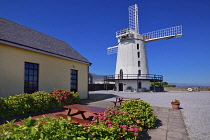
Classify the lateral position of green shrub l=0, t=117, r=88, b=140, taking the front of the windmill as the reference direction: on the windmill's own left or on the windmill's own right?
on the windmill's own right

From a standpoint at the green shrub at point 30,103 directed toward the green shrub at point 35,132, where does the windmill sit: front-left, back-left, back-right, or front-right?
back-left

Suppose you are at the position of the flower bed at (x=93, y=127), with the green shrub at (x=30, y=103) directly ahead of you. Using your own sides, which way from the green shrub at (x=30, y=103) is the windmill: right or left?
right
